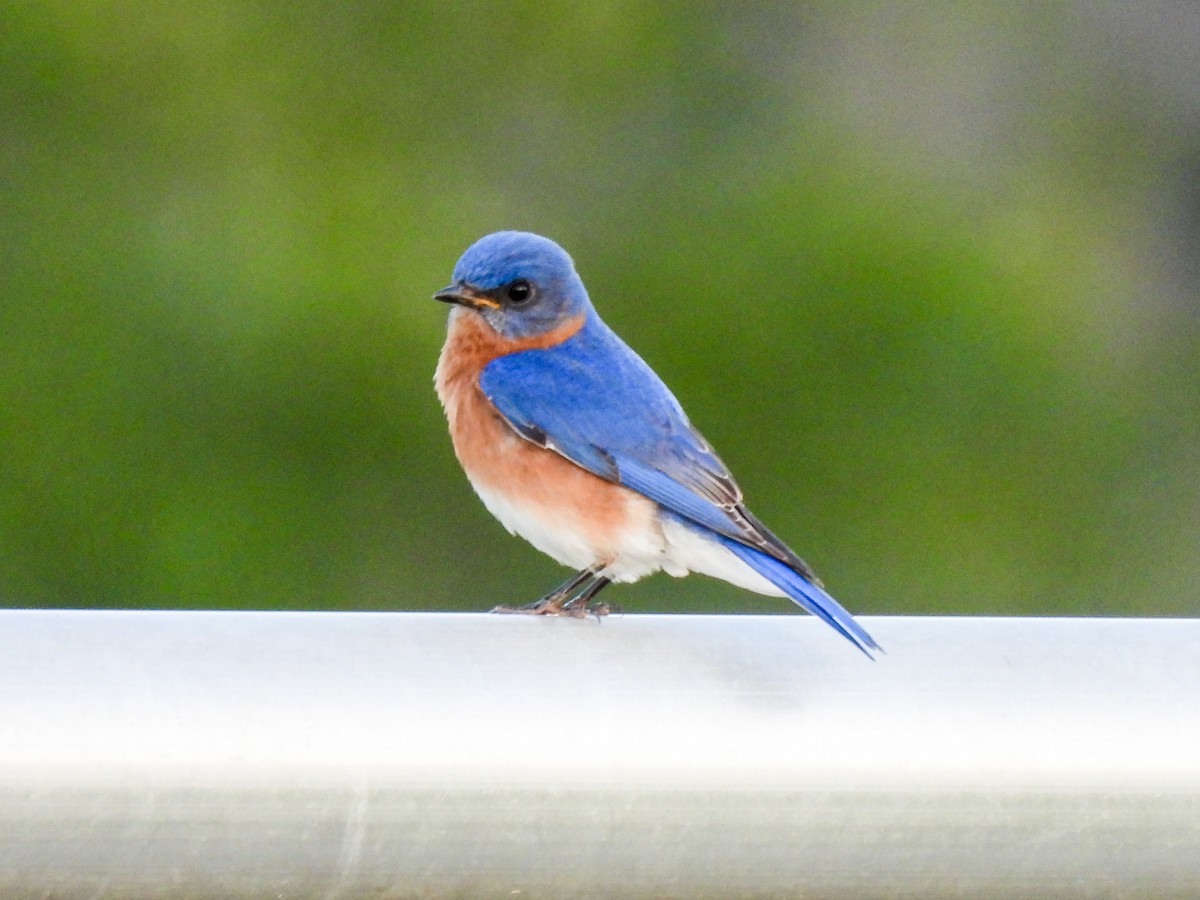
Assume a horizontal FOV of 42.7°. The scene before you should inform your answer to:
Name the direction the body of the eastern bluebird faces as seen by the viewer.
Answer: to the viewer's left
